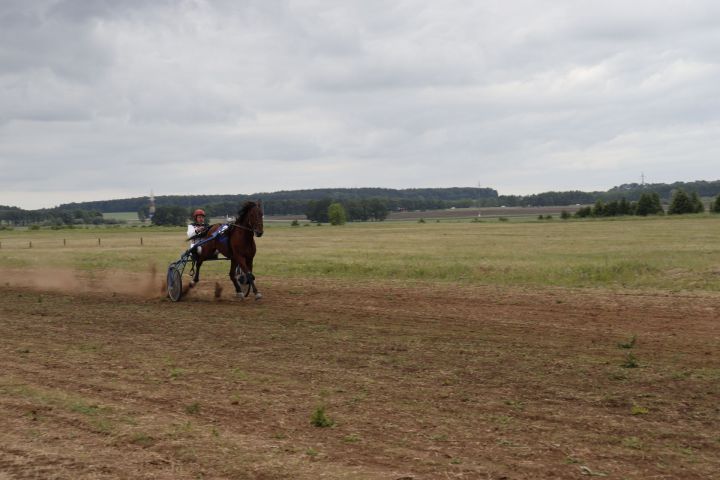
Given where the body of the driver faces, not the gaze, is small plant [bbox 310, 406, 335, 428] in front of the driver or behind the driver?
in front

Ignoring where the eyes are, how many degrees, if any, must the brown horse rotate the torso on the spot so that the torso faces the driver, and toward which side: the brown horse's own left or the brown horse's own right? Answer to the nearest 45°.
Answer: approximately 180°

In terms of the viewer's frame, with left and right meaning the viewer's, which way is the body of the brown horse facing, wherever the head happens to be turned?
facing the viewer and to the right of the viewer

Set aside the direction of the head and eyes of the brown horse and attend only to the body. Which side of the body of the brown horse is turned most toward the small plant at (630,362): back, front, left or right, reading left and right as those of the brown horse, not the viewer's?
front

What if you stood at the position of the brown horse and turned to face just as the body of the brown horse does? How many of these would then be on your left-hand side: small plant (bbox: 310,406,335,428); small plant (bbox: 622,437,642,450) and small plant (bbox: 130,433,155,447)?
0

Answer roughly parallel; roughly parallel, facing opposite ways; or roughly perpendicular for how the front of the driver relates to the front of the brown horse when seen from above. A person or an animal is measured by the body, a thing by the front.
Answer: roughly parallel

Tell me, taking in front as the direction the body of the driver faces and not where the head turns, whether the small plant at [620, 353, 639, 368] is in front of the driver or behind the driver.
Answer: in front

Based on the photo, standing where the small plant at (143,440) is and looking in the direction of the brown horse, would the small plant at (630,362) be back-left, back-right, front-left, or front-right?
front-right

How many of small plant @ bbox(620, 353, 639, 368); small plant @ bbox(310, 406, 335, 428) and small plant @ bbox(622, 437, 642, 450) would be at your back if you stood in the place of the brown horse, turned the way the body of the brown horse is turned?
0

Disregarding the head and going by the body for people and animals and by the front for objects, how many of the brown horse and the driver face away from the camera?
0

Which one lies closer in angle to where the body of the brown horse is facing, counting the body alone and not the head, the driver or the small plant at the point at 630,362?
the small plant

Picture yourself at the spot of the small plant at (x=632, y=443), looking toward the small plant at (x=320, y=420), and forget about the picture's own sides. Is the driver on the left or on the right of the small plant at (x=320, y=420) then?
right

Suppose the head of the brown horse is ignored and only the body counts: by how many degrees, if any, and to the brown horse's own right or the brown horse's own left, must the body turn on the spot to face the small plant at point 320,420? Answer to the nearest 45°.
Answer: approximately 45° to the brown horse's own right

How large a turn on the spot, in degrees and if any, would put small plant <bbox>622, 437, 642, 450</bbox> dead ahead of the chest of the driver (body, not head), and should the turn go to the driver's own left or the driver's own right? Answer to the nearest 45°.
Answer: approximately 45° to the driver's own right

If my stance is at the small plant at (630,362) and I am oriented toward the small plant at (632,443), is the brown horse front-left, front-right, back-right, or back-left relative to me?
back-right

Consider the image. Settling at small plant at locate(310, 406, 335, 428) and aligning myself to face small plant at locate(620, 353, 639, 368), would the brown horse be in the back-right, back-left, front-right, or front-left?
front-left
